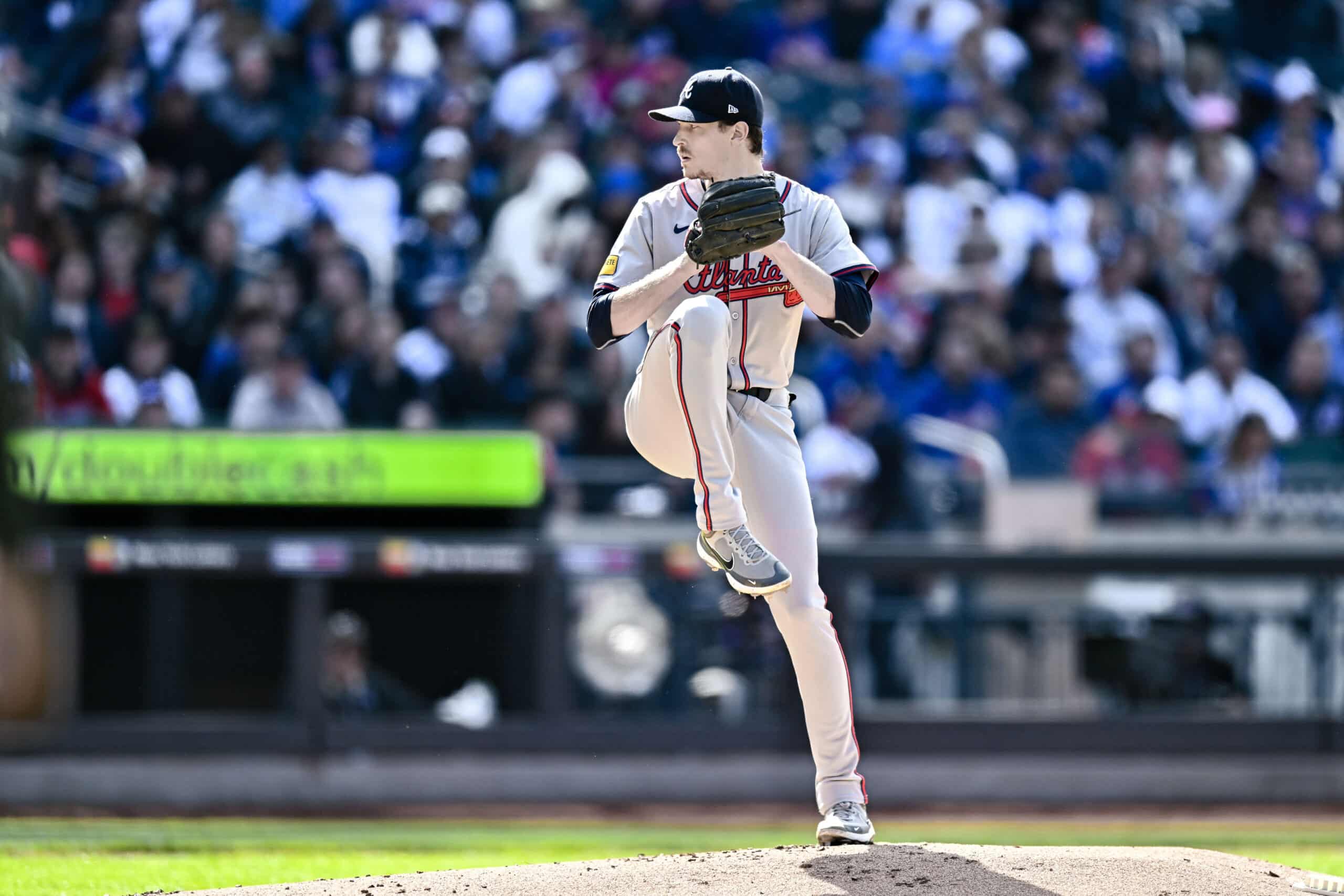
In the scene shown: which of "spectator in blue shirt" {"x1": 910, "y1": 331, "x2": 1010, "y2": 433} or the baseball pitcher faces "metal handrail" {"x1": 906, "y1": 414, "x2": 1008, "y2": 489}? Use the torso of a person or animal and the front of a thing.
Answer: the spectator in blue shirt

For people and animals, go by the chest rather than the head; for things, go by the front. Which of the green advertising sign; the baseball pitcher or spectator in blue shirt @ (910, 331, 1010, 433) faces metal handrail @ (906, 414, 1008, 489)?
the spectator in blue shirt

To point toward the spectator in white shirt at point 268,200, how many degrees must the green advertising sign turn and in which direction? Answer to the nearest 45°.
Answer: approximately 180°

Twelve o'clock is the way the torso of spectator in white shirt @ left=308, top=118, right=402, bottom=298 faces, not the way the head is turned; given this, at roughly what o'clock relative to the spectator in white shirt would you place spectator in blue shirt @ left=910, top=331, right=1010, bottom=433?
The spectator in blue shirt is roughly at 10 o'clock from the spectator in white shirt.

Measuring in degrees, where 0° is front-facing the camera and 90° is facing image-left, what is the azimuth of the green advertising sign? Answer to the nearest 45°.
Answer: approximately 0°

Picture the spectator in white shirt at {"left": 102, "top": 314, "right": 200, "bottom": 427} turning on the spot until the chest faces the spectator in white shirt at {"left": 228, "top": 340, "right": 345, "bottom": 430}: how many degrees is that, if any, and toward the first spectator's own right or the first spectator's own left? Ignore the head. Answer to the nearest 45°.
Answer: approximately 45° to the first spectator's own left

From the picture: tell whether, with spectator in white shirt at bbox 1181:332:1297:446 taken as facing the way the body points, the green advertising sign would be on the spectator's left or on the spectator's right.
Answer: on the spectator's right

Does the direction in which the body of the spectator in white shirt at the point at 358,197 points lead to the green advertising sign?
yes
